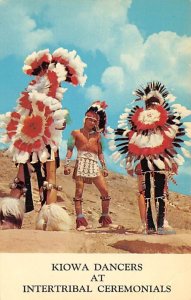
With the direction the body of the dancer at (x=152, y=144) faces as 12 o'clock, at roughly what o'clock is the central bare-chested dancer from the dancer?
The central bare-chested dancer is roughly at 9 o'clock from the dancer.

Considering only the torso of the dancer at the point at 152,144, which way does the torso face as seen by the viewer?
away from the camera

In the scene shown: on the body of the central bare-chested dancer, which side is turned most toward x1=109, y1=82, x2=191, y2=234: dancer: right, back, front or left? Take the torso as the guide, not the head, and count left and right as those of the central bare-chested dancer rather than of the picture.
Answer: left

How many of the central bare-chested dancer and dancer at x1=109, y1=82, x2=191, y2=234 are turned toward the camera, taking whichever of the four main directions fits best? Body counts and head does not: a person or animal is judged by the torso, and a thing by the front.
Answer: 1

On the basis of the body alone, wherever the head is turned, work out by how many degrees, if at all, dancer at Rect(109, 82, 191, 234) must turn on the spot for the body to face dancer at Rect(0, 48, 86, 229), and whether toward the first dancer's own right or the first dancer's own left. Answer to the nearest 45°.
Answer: approximately 90° to the first dancer's own left

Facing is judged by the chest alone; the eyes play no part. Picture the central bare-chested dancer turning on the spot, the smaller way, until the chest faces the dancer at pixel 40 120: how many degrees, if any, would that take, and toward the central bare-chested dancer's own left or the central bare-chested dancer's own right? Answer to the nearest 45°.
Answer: approximately 90° to the central bare-chested dancer's own right
